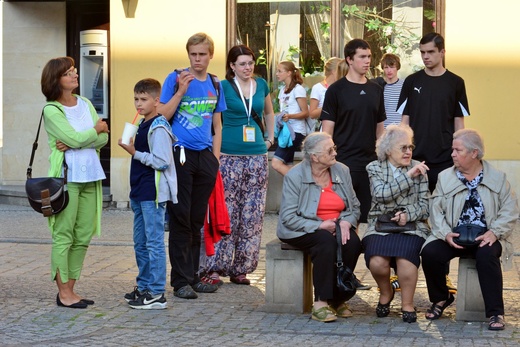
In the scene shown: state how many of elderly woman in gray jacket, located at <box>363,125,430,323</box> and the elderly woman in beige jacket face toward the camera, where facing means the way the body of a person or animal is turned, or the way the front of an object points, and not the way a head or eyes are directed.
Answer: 2

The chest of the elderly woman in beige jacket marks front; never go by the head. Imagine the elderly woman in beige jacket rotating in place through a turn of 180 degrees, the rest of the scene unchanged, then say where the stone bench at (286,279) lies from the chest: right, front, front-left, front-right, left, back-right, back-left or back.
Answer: left

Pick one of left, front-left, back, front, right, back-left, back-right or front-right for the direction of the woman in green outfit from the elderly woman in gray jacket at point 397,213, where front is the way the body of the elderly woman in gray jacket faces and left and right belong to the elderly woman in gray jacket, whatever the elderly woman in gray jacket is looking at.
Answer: right

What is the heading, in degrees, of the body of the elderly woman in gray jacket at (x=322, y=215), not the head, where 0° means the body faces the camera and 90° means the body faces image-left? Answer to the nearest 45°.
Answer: approximately 315°

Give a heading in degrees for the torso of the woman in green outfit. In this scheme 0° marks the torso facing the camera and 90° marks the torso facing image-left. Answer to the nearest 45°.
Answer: approximately 315°

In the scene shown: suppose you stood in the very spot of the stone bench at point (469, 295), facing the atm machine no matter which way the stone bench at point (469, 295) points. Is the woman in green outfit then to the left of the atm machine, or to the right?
left

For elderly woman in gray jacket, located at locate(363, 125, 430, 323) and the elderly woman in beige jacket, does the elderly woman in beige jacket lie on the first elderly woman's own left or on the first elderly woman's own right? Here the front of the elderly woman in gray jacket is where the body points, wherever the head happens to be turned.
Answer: on the first elderly woman's own left
